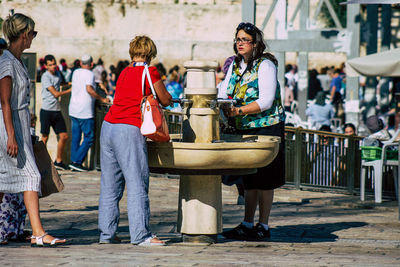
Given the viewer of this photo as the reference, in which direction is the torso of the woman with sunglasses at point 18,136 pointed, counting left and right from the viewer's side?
facing to the right of the viewer

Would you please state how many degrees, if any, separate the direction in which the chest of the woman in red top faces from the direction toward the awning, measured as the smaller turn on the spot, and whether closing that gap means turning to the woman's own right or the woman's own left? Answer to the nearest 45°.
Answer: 0° — they already face it

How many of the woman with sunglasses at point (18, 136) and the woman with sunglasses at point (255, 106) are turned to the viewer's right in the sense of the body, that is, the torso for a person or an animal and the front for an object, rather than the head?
1
